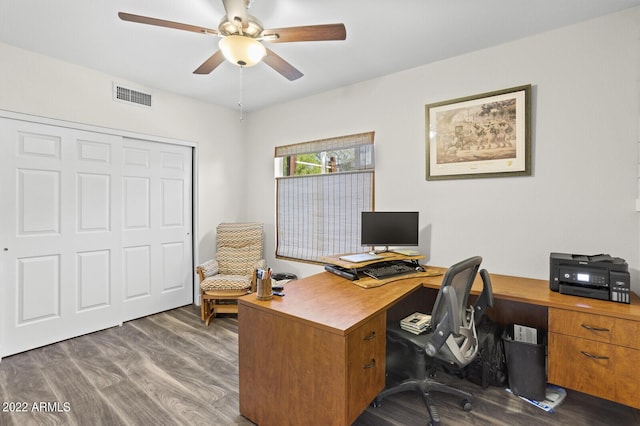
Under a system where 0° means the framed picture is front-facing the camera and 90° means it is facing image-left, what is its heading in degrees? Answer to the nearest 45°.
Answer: approximately 45°

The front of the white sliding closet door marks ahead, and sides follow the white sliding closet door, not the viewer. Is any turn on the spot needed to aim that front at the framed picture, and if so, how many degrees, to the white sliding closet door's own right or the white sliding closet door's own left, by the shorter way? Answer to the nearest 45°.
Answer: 0° — it already faces it

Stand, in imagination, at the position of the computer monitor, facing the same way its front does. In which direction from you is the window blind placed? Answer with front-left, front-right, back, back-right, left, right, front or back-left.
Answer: back-right

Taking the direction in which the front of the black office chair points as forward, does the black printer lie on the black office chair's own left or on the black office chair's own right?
on the black office chair's own right

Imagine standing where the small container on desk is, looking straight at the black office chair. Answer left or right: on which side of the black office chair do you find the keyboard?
left

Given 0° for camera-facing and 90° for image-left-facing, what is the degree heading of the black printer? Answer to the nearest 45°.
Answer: approximately 45°

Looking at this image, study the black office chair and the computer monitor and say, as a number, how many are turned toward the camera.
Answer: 1

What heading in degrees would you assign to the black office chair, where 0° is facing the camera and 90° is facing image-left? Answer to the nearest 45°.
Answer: approximately 135°
